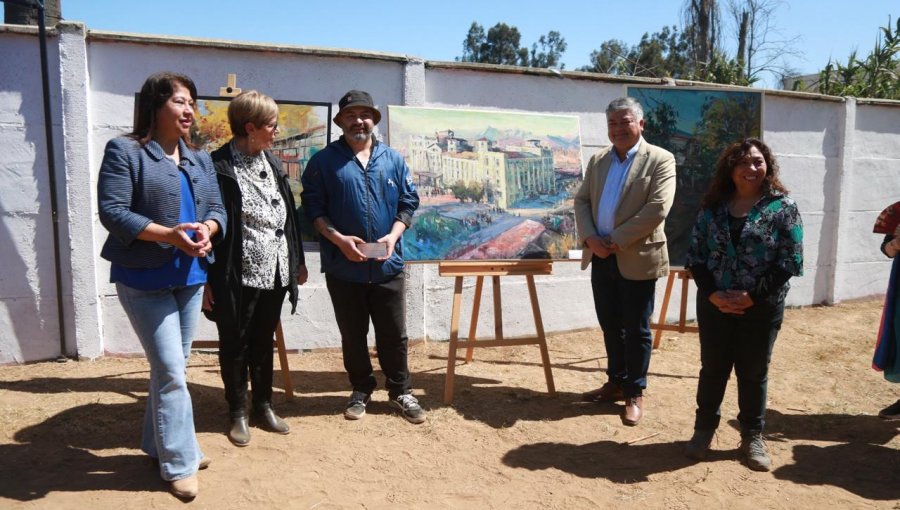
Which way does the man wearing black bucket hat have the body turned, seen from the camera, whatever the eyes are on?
toward the camera

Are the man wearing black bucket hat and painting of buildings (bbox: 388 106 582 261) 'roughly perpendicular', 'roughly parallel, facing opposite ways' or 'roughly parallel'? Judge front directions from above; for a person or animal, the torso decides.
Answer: roughly parallel

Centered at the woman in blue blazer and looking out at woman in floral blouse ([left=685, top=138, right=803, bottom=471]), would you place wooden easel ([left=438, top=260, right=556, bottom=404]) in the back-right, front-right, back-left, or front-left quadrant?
front-left

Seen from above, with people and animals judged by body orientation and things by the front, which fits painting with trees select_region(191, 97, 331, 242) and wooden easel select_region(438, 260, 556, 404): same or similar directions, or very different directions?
same or similar directions

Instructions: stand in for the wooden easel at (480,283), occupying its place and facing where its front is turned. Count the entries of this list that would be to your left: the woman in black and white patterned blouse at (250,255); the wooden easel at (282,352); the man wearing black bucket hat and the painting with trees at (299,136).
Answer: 0

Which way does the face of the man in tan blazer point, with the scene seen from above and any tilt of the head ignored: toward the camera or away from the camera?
toward the camera

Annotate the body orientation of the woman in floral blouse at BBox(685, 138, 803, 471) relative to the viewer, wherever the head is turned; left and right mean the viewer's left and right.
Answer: facing the viewer

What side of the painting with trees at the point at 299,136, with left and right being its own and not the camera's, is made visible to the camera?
front

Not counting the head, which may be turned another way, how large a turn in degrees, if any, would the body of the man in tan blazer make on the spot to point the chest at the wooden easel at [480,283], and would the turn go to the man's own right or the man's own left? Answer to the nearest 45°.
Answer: approximately 45° to the man's own right

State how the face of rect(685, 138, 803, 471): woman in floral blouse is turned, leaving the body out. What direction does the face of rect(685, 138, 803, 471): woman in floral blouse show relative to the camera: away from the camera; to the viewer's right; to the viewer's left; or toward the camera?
toward the camera

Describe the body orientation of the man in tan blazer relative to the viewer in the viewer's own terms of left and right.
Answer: facing the viewer and to the left of the viewer

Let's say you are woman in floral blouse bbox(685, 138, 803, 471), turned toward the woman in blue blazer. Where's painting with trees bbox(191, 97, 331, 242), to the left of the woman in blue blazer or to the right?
right

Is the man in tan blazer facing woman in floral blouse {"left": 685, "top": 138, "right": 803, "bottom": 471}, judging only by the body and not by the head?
no

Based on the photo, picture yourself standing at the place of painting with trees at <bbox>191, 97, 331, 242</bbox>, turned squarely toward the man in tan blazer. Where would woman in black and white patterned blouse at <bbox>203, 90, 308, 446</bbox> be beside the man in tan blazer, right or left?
right

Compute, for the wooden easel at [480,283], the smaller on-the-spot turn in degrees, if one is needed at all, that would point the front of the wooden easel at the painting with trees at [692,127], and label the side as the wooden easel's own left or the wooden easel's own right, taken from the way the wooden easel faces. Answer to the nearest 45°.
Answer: approximately 135° to the wooden easel's own left

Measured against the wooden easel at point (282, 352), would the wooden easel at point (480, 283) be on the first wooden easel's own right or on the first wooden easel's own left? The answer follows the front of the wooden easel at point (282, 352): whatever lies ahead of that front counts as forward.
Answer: on the first wooden easel's own left

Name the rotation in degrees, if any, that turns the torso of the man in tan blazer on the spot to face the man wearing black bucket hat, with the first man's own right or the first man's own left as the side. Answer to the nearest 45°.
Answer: approximately 45° to the first man's own right

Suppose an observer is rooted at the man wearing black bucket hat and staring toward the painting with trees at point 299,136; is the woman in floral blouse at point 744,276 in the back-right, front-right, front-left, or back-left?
back-right

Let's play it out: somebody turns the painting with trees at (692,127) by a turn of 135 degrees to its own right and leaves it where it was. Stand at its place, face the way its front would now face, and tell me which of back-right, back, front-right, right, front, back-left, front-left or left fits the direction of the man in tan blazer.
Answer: back-left

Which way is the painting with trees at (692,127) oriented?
toward the camera

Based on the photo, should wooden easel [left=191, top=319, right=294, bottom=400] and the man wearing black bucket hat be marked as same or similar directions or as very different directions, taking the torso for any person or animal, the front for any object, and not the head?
same or similar directions
